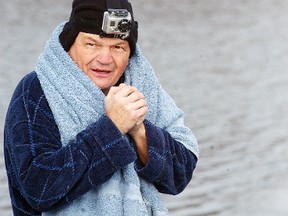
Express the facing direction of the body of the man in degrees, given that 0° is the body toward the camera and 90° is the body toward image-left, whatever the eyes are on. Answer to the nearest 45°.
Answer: approximately 315°
